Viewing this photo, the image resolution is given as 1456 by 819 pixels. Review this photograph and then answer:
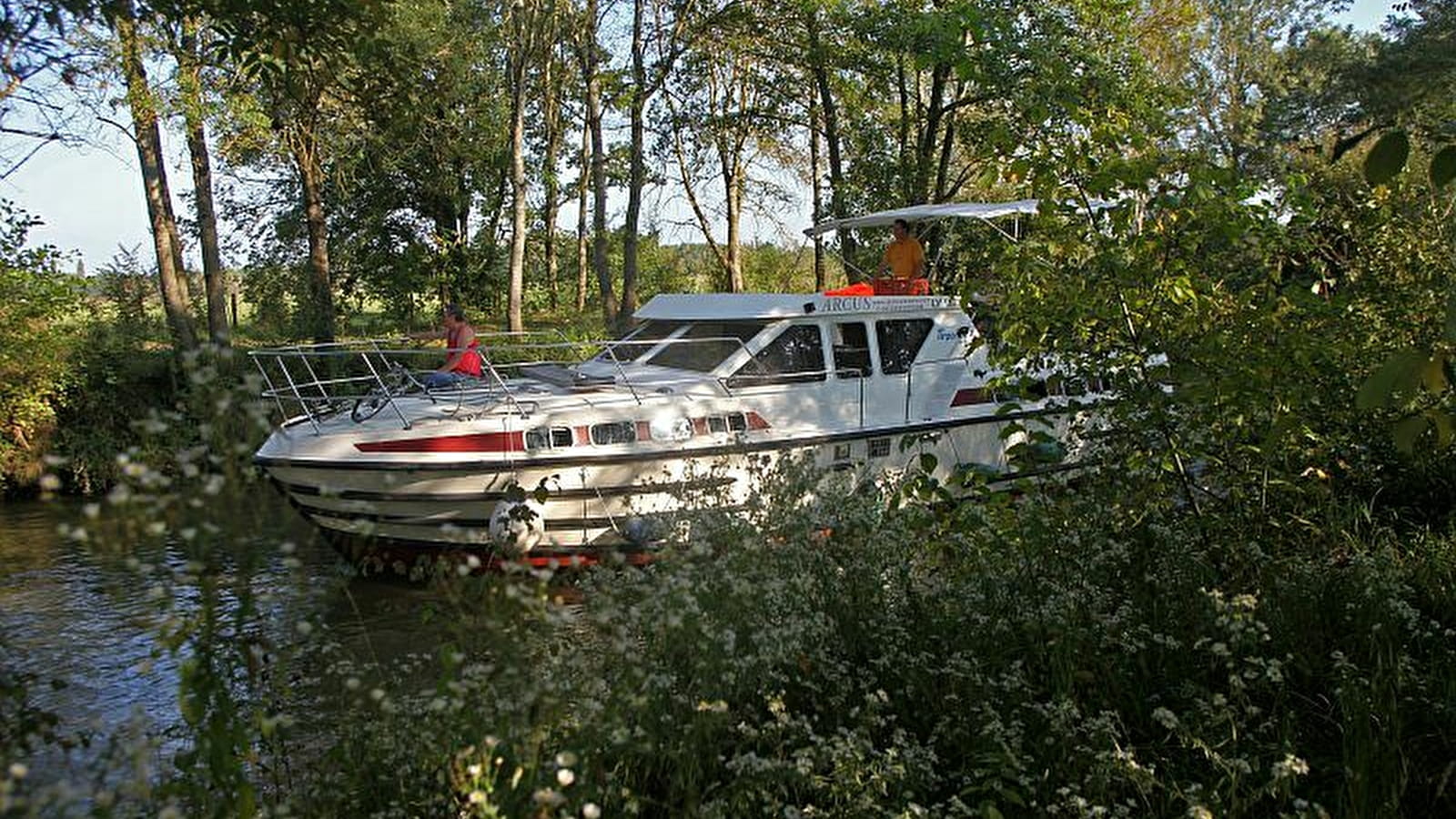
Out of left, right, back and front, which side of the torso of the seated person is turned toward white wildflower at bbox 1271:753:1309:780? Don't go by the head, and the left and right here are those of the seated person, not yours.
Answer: left

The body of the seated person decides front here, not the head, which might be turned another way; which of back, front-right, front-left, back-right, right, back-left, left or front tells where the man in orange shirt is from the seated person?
back

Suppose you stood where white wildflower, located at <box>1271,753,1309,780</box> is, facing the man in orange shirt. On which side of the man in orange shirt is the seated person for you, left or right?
left

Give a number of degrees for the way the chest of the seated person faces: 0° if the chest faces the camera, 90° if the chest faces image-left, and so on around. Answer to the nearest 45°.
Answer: approximately 90°
